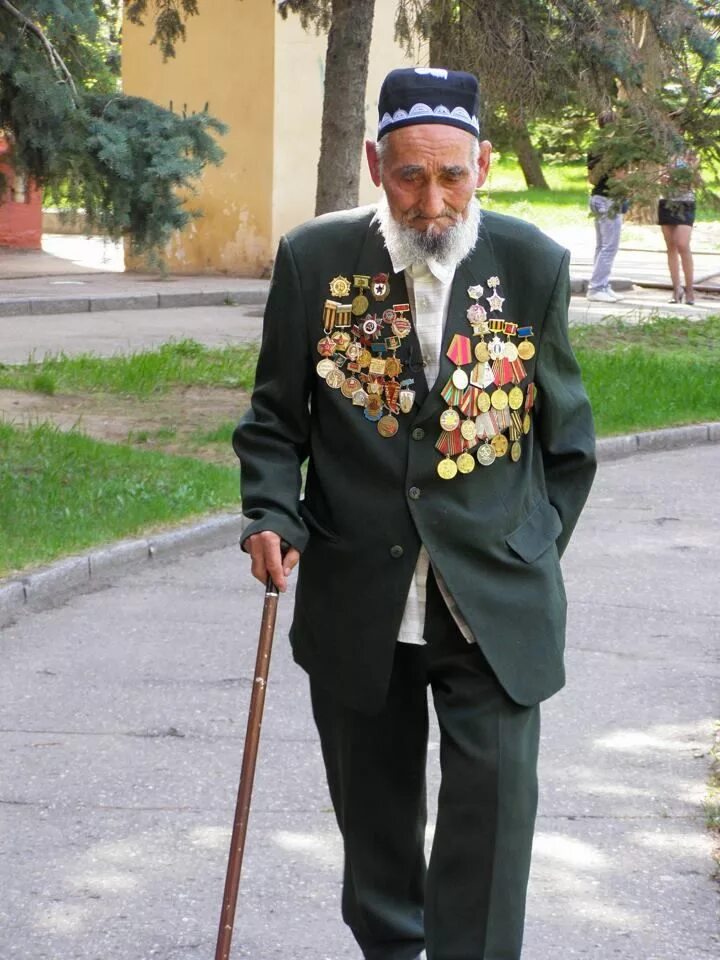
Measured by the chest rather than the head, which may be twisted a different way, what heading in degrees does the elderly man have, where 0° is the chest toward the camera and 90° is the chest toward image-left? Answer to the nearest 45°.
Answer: approximately 0°

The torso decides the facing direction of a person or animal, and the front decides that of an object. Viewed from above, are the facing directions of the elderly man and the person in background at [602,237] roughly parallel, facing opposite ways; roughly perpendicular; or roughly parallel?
roughly perpendicular

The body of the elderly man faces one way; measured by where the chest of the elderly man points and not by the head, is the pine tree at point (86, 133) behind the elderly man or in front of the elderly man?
behind

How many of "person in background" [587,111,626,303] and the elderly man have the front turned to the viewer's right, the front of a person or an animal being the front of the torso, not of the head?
1

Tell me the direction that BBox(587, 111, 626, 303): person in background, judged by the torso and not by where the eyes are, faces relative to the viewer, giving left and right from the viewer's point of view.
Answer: facing to the right of the viewer

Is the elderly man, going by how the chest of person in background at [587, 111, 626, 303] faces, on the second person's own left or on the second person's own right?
on the second person's own right

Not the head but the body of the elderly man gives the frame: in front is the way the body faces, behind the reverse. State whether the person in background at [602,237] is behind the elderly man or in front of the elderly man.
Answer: behind

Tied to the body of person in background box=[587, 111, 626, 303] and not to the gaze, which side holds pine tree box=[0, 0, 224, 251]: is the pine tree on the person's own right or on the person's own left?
on the person's own right

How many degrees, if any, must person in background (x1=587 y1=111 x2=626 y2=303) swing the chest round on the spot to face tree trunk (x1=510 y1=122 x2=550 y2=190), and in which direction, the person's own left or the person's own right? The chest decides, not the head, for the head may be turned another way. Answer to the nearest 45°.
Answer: approximately 90° to the person's own left

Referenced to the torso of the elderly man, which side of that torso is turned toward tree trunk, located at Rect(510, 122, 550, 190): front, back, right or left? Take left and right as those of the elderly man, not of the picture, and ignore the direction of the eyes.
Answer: back
